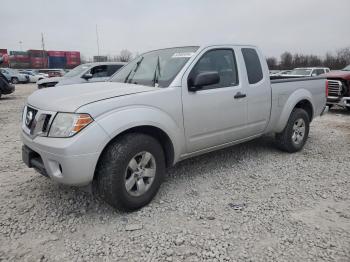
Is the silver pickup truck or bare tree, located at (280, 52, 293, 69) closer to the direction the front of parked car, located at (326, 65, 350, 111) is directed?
the silver pickup truck

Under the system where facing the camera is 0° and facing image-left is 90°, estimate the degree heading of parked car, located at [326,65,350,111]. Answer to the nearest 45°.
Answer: approximately 45°

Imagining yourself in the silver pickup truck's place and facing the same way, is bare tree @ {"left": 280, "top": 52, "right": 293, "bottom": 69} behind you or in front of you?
behind

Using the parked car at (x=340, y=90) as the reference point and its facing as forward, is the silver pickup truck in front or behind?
in front

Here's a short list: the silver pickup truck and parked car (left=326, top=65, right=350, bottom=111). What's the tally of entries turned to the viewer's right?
0

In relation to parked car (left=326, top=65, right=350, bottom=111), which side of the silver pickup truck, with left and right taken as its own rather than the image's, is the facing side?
back

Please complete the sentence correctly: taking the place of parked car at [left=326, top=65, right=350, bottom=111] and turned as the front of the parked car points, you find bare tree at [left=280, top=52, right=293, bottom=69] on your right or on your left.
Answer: on your right

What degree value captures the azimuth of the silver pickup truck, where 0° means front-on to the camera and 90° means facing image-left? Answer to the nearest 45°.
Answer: approximately 45°
